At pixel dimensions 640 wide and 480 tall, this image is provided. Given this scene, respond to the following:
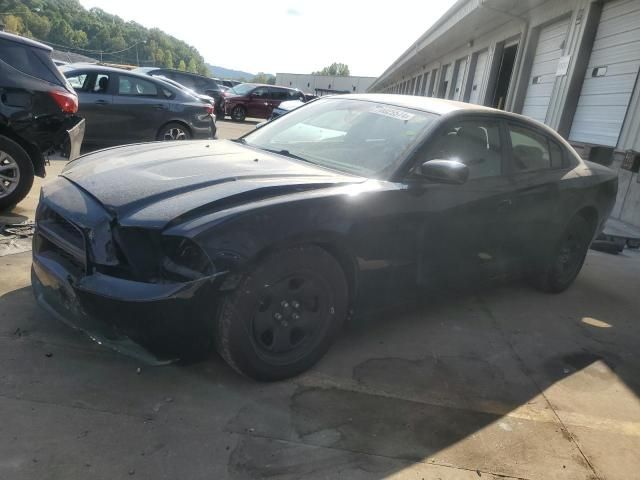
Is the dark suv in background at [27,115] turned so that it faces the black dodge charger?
no

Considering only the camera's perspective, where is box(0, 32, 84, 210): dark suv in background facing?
facing to the left of the viewer

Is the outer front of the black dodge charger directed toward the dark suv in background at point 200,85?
no

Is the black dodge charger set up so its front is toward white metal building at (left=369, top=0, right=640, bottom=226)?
no

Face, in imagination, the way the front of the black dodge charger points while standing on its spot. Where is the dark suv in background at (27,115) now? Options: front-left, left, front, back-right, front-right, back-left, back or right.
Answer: right

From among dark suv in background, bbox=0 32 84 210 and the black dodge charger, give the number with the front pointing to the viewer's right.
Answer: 0

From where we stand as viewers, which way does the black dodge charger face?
facing the viewer and to the left of the viewer

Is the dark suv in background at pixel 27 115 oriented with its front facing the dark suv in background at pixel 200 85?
no

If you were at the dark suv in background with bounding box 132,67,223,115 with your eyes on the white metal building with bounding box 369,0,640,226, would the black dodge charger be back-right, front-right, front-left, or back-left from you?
front-right
